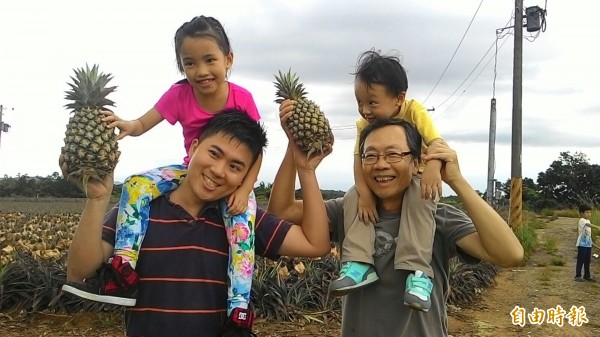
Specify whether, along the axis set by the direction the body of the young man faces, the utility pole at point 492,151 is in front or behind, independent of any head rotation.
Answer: behind

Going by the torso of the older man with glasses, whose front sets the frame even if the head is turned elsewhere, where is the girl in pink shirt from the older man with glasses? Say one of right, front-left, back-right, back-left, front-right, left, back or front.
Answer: right

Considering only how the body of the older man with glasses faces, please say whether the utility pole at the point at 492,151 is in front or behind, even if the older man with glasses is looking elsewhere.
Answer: behind

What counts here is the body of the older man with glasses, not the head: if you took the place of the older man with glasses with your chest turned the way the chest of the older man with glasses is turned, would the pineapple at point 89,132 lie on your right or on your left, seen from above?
on your right

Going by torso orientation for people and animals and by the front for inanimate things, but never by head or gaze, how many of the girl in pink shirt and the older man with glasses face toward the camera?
2

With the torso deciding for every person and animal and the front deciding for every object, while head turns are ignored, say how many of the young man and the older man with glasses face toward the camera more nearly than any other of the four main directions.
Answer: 2

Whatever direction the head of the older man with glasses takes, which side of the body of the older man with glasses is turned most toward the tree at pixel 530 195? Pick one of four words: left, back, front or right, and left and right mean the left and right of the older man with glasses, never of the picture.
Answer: back

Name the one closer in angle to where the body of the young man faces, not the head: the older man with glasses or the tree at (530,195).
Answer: the older man with glasses

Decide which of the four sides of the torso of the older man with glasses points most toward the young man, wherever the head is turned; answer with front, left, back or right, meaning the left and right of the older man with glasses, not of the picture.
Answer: right

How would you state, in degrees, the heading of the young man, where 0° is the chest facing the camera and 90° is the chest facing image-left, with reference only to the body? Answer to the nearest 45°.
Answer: approximately 0°

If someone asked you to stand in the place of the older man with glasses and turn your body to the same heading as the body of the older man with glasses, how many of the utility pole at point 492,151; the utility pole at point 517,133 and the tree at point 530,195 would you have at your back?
3

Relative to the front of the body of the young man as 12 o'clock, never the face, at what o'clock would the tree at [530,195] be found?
The tree is roughly at 7 o'clock from the young man.
